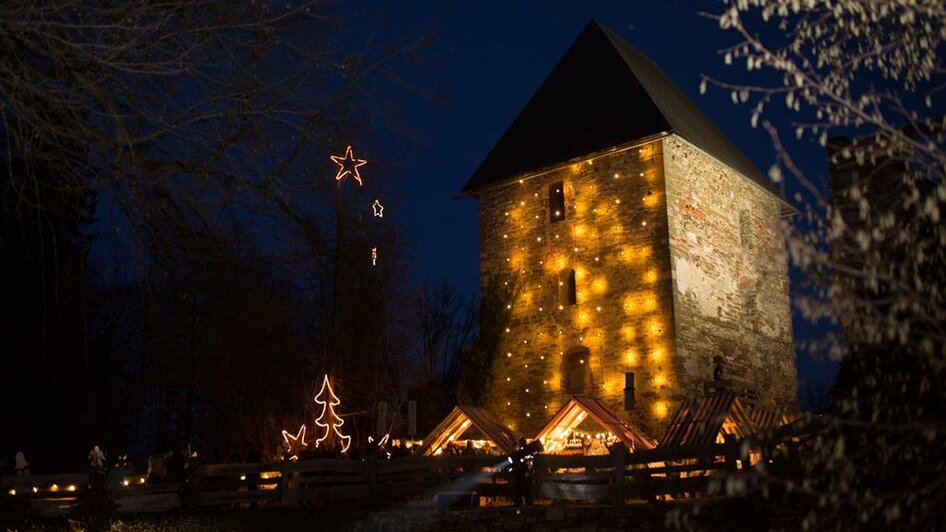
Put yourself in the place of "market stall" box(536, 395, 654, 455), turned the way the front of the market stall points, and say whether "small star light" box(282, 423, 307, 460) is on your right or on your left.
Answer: on your right

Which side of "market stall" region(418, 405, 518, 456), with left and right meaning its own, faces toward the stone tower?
back

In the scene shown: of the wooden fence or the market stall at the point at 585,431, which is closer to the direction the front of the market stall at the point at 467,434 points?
the wooden fence

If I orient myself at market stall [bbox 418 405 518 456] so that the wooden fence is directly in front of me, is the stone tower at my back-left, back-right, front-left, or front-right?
back-left

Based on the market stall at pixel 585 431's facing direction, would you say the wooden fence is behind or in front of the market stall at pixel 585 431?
in front

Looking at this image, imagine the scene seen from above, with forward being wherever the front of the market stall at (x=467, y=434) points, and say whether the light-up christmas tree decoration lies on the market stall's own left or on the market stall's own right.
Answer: on the market stall's own right

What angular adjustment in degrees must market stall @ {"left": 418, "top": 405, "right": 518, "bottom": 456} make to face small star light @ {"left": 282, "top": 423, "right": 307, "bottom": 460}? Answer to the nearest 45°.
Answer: approximately 90° to its right

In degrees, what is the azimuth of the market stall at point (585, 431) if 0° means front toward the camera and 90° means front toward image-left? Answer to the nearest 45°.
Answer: approximately 45°

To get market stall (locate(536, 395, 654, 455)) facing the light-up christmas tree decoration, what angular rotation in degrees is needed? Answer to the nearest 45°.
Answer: approximately 45° to its right

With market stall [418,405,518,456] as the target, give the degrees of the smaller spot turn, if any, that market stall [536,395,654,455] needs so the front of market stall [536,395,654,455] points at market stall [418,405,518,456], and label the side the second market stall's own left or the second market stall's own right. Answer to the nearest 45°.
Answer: approximately 45° to the second market stall's own right

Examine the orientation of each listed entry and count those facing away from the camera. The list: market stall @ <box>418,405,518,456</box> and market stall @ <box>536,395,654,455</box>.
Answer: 0

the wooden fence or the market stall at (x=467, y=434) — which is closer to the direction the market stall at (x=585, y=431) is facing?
the wooden fence
